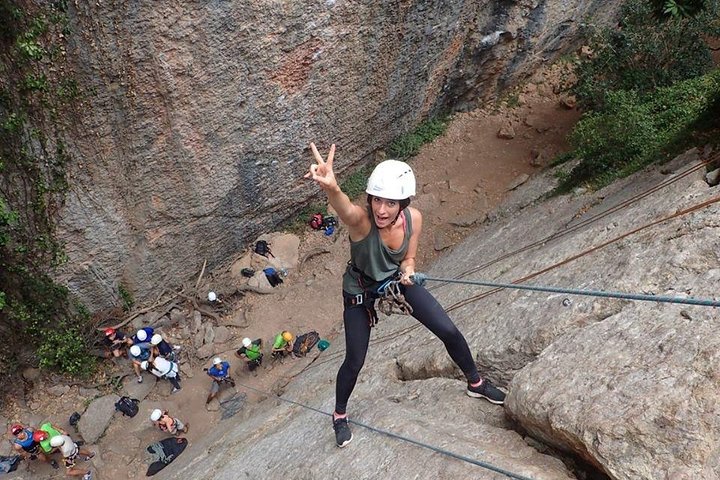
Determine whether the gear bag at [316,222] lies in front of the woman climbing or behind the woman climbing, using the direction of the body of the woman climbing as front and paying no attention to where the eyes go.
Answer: behind

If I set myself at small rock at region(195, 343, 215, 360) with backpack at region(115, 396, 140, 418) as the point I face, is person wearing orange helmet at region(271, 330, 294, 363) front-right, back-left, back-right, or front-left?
back-left

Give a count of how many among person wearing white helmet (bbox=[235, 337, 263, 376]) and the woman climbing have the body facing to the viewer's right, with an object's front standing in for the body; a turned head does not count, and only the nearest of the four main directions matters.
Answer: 0

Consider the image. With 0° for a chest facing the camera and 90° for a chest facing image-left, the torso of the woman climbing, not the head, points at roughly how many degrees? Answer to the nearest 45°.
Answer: approximately 0°

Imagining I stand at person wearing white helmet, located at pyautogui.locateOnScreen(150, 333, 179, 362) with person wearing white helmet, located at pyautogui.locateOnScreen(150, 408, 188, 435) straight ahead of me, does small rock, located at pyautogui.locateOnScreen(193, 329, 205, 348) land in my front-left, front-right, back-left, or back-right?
back-left

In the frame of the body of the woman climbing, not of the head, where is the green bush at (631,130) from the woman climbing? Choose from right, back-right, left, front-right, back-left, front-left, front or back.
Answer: back-left
